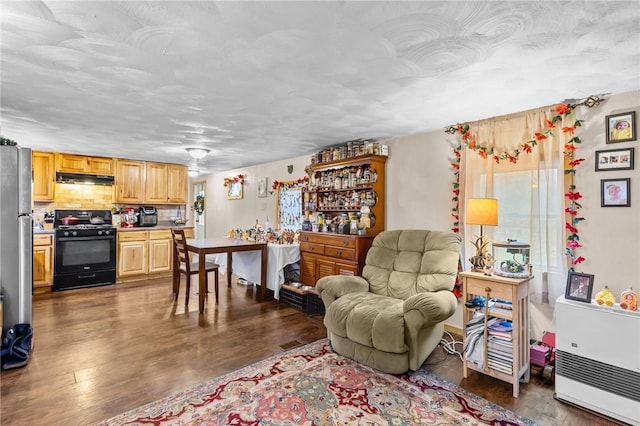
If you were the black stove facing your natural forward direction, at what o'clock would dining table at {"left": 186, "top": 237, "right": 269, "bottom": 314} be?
The dining table is roughly at 11 o'clock from the black stove.

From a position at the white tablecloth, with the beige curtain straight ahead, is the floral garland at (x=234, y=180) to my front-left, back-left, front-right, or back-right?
back-left

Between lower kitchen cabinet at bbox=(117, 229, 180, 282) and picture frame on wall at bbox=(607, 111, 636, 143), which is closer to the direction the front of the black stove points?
the picture frame on wall

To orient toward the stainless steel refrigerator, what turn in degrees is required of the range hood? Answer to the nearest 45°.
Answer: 0° — it already faces it

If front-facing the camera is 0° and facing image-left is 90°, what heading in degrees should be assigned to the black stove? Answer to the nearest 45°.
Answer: approximately 0°

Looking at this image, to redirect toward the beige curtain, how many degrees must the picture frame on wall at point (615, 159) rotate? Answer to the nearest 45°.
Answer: approximately 45° to its right

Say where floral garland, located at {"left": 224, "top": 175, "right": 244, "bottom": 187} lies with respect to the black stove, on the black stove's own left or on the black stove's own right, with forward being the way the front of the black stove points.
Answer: on the black stove's own left

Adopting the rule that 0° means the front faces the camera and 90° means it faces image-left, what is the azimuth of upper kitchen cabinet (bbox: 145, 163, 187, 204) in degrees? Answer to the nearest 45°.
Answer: approximately 0°

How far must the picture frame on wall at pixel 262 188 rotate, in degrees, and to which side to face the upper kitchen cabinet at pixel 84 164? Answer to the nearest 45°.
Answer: approximately 45° to its right

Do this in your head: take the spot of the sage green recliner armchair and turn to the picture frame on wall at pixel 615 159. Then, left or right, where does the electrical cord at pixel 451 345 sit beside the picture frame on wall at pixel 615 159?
left
